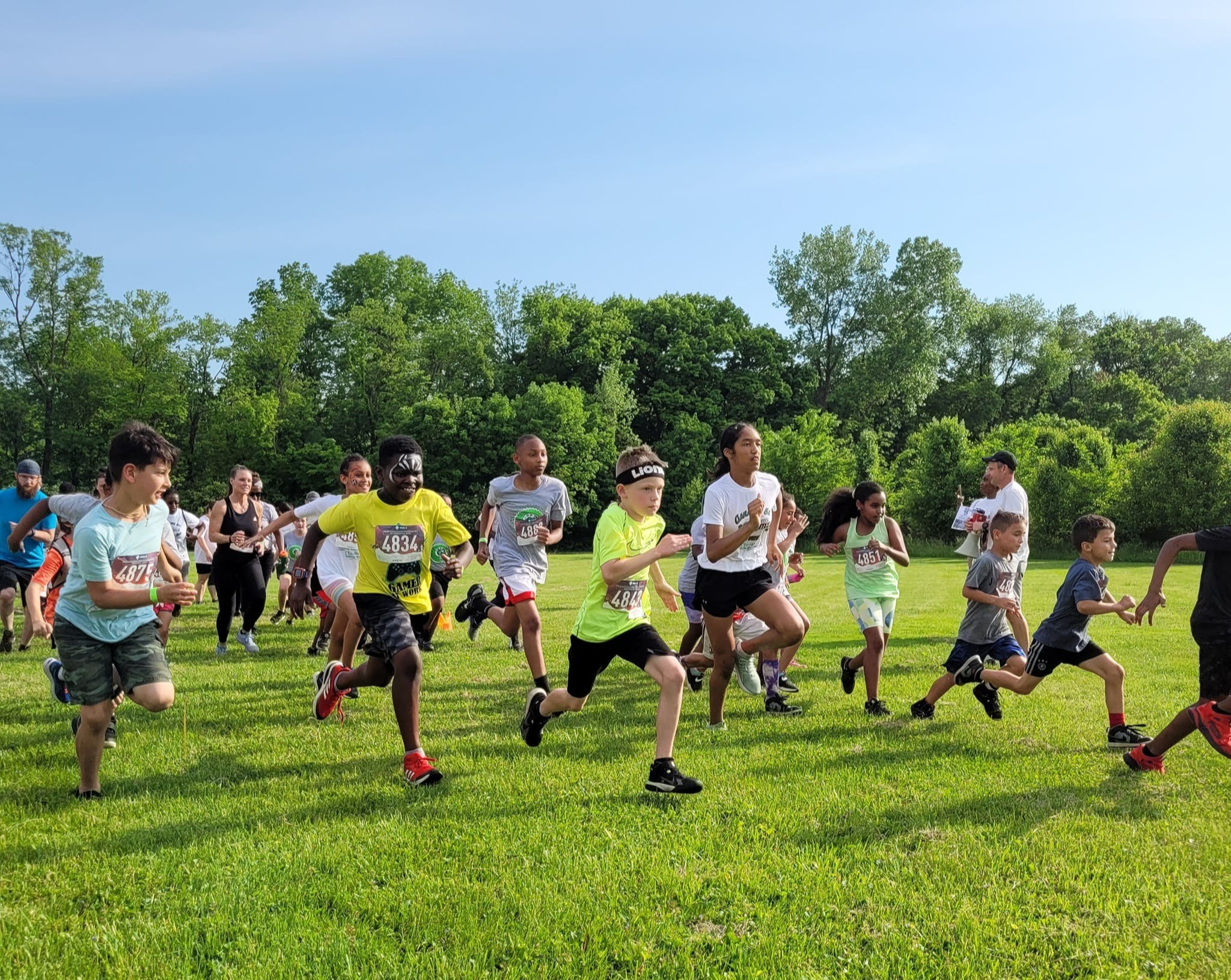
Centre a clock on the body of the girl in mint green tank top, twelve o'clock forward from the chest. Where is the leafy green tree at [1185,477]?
The leafy green tree is roughly at 8 o'clock from the girl in mint green tank top.

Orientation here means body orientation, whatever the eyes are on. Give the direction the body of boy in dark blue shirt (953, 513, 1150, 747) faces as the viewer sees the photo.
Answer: to the viewer's right

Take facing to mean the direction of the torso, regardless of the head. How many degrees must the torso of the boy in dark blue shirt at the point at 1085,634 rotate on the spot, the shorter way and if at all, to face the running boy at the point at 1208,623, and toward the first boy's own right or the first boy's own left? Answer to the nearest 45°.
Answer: approximately 45° to the first boy's own right

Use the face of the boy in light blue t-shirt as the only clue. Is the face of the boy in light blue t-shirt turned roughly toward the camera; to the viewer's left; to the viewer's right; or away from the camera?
to the viewer's right

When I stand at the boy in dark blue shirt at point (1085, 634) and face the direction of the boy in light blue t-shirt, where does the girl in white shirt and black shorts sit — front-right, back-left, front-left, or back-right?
front-right

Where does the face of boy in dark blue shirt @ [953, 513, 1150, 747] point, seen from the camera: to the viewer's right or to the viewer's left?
to the viewer's right

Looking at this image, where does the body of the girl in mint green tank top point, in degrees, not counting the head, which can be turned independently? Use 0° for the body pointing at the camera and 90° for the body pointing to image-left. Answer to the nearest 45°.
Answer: approximately 315°

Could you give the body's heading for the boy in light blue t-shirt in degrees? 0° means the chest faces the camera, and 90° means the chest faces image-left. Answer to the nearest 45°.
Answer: approximately 315°

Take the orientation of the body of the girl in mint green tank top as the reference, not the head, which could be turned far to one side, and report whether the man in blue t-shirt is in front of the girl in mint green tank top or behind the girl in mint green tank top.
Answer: behind

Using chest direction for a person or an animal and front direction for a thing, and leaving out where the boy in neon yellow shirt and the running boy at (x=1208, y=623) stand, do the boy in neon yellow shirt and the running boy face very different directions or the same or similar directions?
same or similar directions

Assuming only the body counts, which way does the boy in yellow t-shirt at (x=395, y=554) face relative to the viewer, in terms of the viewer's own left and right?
facing the viewer and to the right of the viewer

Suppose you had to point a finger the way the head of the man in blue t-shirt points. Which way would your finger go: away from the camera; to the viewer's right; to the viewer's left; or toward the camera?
toward the camera

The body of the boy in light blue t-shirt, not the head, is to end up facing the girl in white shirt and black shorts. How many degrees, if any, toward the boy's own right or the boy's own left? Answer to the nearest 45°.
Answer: approximately 45° to the boy's own left

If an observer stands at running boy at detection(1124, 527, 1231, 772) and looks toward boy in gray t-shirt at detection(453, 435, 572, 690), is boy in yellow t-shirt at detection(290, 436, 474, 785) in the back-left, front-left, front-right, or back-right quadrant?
front-left
